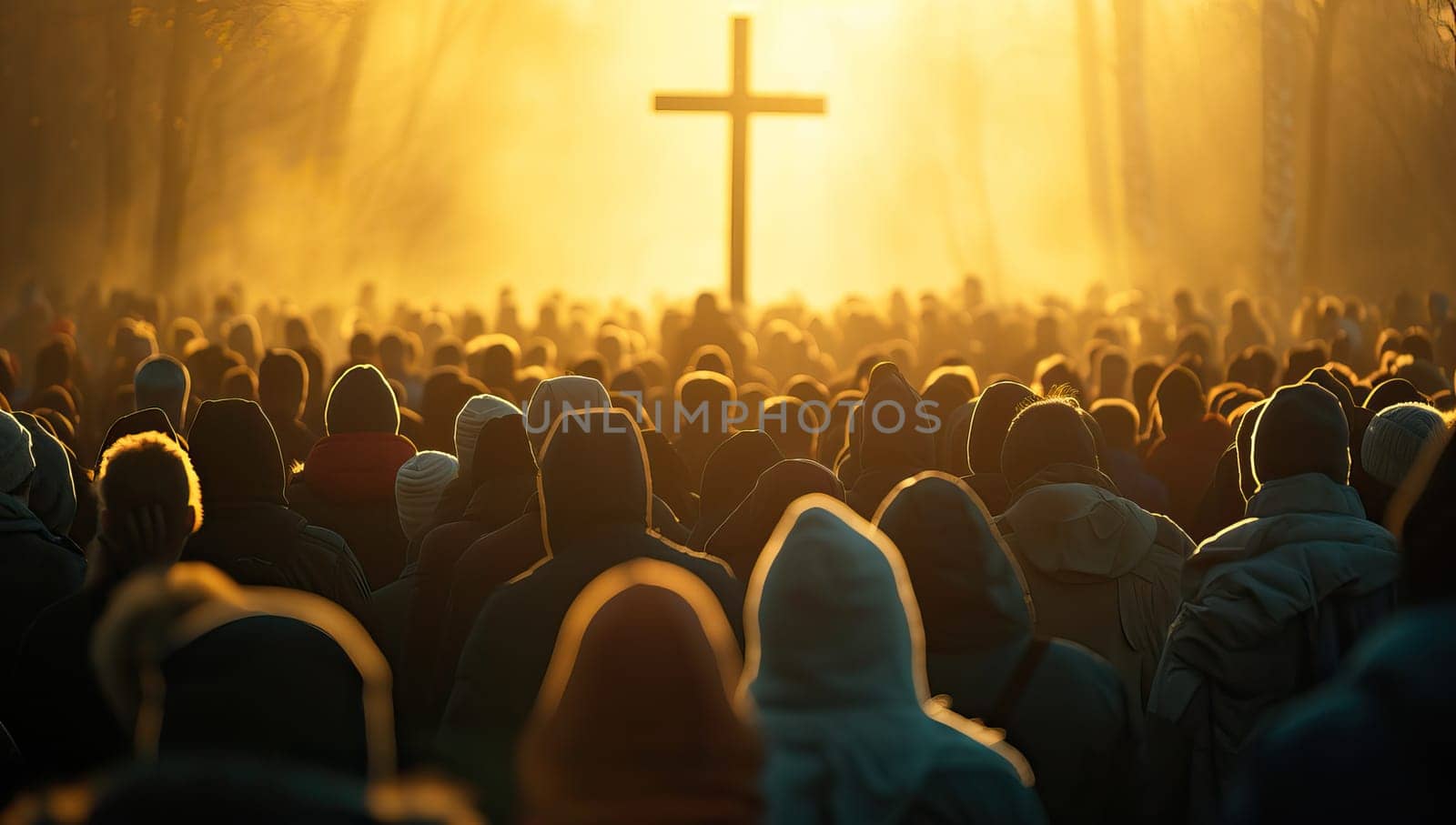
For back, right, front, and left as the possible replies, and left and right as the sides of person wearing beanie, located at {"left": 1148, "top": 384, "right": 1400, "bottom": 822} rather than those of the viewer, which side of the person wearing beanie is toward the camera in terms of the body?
back

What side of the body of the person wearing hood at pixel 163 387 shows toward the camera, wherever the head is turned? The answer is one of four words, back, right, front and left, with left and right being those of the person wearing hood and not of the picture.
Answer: back

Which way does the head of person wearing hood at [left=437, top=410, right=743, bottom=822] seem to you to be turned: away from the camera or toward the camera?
away from the camera

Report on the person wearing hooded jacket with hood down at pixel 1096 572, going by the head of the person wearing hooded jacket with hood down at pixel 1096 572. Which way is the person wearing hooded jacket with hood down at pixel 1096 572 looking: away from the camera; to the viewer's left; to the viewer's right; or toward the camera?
away from the camera

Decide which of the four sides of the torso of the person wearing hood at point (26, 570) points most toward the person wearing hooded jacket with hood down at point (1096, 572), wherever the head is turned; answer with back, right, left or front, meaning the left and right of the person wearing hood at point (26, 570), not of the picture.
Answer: right

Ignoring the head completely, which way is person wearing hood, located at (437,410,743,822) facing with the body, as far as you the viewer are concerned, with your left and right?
facing away from the viewer

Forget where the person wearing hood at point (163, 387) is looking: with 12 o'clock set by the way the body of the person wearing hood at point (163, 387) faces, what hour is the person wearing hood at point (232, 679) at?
the person wearing hood at point (232, 679) is roughly at 6 o'clock from the person wearing hood at point (163, 387).

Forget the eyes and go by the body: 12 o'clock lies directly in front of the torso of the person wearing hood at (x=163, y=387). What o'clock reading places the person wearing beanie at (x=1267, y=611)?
the person wearing beanie at (x=1267, y=611) is roughly at 5 o'clock from the person wearing hood at (x=163, y=387).

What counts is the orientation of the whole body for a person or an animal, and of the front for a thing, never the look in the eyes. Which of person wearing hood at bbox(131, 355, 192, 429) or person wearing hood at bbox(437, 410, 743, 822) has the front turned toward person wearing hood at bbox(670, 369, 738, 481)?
person wearing hood at bbox(437, 410, 743, 822)

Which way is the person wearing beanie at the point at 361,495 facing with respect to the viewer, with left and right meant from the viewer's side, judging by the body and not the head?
facing away from the viewer

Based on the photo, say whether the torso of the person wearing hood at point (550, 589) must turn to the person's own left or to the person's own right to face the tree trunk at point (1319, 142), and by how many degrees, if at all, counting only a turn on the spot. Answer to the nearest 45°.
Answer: approximately 45° to the person's own right

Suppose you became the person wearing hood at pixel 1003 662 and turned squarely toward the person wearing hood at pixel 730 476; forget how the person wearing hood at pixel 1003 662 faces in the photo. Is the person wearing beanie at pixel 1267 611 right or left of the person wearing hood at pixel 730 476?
right

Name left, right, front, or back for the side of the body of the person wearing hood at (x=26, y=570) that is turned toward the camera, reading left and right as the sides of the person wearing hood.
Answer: back

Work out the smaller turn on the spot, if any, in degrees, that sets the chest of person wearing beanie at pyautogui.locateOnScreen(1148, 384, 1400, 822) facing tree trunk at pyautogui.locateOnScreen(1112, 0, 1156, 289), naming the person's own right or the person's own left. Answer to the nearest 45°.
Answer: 0° — they already face it

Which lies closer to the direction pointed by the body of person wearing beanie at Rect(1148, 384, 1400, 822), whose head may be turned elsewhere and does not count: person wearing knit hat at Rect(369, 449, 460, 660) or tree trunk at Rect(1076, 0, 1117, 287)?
the tree trunk
